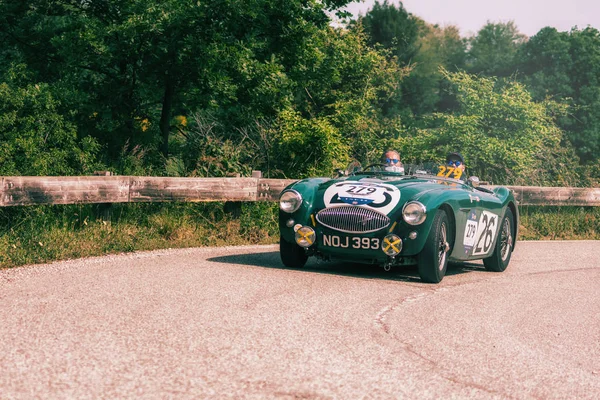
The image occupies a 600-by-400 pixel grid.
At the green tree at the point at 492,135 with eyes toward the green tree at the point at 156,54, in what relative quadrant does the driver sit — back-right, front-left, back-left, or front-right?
front-left

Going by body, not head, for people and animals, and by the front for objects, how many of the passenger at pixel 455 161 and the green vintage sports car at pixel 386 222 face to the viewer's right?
0

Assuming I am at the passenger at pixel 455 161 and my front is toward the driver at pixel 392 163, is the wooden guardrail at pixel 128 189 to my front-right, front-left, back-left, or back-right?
front-right

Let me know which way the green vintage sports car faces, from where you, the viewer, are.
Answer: facing the viewer and to the left of the viewer

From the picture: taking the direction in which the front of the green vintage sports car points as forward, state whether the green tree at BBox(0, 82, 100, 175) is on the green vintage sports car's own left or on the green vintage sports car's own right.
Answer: on the green vintage sports car's own right

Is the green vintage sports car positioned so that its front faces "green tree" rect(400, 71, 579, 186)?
no

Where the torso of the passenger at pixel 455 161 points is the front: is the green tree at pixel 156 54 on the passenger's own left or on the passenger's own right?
on the passenger's own right

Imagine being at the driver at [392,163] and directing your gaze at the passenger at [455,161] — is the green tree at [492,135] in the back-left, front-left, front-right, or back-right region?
front-left

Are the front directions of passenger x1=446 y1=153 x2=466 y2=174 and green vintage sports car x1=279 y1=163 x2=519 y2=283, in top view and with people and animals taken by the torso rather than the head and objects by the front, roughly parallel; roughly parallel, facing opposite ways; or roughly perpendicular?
roughly parallel

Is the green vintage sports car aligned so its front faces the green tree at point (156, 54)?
no

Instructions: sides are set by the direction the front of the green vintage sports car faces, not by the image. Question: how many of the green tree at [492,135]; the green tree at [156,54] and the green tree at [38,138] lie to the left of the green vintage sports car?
0
